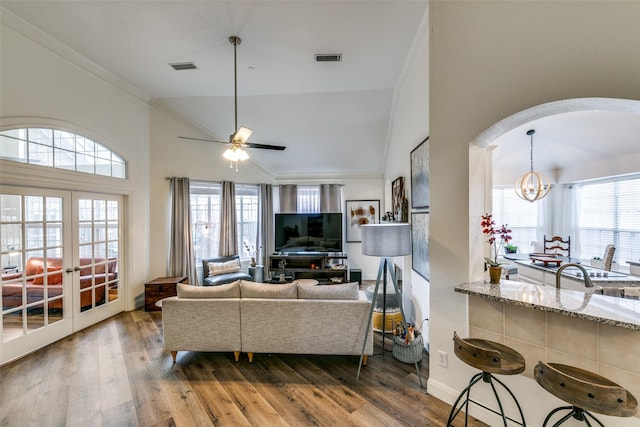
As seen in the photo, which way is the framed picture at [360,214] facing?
toward the camera

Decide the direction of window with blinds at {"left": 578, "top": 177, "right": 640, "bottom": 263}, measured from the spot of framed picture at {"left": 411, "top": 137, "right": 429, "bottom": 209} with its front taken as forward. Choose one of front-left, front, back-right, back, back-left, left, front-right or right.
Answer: back-right

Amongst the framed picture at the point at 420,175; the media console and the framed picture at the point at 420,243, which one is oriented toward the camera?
the media console

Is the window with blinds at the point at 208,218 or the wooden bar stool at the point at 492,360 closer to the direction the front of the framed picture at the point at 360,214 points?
the wooden bar stool

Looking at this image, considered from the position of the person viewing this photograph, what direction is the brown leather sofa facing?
facing the viewer and to the right of the viewer

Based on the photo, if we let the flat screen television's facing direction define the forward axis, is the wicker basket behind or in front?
in front

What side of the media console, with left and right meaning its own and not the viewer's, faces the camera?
front

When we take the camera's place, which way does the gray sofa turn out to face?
facing away from the viewer

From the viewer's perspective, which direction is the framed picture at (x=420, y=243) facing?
to the viewer's left

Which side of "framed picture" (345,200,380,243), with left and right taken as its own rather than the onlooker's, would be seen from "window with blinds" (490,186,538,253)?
left

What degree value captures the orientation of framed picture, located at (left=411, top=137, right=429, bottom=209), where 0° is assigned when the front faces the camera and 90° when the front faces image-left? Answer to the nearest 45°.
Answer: approximately 90°

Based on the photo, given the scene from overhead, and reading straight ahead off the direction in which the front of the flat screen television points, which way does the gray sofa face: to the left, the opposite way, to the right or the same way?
the opposite way

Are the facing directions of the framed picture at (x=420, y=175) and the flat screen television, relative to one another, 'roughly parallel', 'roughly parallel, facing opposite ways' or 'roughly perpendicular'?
roughly perpendicular
